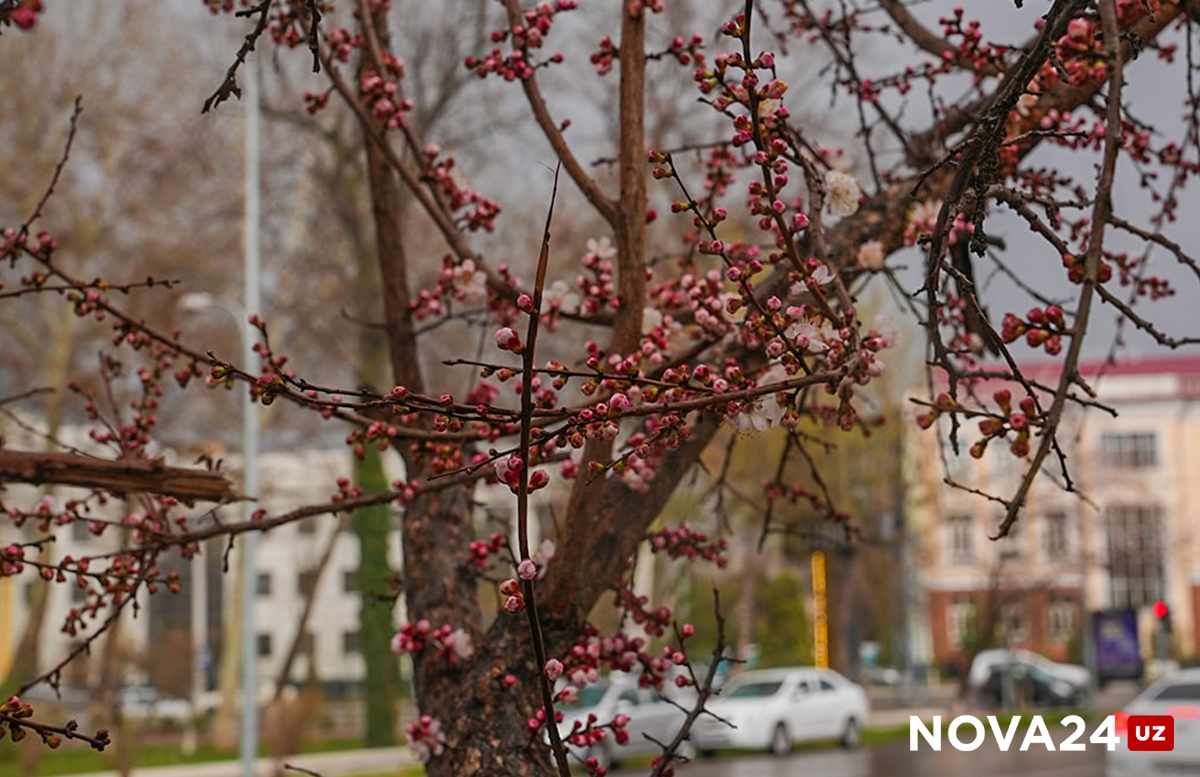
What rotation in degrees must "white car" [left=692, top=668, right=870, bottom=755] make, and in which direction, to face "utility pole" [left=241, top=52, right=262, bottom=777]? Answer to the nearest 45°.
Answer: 0° — it already faces it

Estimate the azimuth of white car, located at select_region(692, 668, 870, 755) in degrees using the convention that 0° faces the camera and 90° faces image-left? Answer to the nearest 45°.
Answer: approximately 45°

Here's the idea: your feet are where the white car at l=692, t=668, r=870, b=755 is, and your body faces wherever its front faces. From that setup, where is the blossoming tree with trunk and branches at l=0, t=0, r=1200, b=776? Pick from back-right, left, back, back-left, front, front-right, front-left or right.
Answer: front-left
